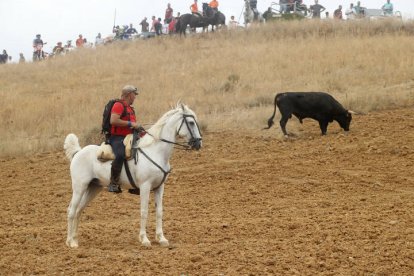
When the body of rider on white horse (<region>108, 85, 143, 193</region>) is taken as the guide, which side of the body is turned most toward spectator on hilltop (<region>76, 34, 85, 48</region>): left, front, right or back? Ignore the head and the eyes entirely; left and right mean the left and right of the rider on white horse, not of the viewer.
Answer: left

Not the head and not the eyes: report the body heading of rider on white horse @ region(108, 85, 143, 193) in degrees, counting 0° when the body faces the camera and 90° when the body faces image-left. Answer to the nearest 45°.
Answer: approximately 270°

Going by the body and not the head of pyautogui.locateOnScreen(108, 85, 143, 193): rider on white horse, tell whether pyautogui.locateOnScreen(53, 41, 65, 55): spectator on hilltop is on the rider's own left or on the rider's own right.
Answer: on the rider's own left

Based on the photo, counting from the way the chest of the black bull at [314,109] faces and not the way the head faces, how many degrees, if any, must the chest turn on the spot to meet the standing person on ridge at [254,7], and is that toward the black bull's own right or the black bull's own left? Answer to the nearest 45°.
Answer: approximately 90° to the black bull's own left

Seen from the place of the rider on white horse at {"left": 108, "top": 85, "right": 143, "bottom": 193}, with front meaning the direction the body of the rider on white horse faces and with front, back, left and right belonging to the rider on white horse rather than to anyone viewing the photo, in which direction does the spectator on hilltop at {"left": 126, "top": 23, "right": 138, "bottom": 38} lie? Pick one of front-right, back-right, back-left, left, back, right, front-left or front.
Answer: left

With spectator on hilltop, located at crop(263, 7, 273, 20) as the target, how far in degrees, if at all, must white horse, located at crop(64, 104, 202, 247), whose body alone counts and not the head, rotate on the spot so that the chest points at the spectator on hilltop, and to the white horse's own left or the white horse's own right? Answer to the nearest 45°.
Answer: approximately 90° to the white horse's own left

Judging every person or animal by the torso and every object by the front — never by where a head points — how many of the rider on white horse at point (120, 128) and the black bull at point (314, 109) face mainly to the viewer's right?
2

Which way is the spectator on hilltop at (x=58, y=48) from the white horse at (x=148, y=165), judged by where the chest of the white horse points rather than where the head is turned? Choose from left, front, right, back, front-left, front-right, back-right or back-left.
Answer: left

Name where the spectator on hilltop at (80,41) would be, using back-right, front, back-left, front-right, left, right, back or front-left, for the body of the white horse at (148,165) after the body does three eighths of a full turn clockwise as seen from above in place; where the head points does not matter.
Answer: back-right

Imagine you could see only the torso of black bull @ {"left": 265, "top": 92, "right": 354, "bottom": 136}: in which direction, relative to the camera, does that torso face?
to the viewer's right

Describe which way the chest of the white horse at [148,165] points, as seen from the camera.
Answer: to the viewer's right
